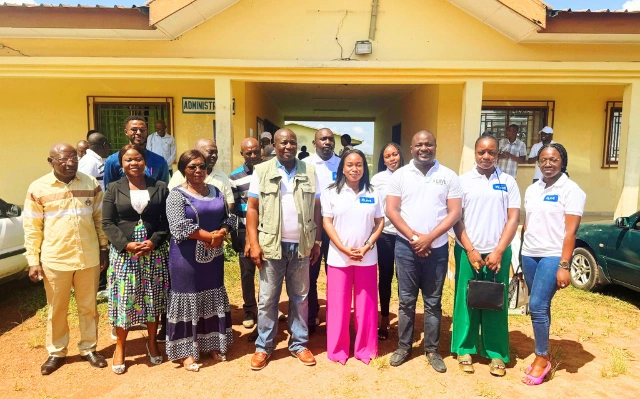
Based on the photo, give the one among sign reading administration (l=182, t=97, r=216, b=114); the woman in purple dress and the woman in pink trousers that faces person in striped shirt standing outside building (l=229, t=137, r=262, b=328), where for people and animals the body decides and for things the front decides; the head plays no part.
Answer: the sign reading administration

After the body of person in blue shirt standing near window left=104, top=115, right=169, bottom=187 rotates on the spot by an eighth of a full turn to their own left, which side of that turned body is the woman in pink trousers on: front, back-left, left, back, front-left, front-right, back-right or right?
front

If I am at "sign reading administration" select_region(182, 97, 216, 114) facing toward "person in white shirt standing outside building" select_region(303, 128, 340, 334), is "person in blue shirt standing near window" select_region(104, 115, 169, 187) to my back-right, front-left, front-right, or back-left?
front-right

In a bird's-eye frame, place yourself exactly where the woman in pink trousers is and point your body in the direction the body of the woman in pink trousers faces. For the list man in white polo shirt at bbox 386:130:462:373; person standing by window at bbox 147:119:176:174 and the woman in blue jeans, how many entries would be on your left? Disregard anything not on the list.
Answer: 2

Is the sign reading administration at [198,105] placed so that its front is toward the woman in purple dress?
yes

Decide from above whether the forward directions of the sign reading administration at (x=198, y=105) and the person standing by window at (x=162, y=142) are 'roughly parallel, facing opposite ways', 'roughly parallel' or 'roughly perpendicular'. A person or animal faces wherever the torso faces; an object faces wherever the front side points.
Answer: roughly parallel

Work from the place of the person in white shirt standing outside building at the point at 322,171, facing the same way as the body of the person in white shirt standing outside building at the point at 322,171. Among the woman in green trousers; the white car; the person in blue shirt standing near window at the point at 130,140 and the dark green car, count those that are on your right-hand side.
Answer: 2

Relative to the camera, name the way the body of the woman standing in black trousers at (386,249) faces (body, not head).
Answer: toward the camera

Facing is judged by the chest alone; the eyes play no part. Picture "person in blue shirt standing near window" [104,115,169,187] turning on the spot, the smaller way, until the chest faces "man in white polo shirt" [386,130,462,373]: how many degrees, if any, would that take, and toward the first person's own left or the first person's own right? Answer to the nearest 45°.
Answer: approximately 45° to the first person's own left

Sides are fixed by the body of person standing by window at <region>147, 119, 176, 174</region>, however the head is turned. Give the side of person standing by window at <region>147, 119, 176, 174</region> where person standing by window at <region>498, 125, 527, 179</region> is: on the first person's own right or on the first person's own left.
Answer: on the first person's own left

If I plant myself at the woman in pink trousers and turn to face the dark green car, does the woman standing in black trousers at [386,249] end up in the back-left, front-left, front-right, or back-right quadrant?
front-left

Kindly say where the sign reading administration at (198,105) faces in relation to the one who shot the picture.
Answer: facing the viewer

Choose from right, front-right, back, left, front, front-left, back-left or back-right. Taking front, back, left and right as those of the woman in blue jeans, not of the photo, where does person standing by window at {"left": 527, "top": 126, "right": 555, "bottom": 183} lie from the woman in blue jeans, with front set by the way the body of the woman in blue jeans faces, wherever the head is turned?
back-right

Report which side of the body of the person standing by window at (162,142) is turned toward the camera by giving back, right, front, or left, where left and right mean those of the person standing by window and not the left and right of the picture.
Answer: front

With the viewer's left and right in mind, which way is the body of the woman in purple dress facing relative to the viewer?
facing the viewer and to the right of the viewer

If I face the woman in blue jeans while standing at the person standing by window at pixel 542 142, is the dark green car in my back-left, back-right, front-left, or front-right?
front-left
